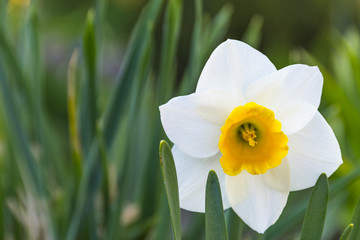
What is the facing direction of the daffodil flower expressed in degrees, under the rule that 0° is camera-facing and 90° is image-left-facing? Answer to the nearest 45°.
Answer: approximately 0°
